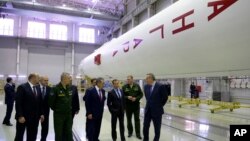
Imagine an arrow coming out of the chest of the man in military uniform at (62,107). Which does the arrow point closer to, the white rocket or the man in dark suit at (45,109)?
the white rocket

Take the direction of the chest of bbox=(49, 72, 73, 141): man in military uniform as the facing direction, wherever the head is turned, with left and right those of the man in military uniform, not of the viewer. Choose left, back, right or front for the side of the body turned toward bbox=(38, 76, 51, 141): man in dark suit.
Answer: back

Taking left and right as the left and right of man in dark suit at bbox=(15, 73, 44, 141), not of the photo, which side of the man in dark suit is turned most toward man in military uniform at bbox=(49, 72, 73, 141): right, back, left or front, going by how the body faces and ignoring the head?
front

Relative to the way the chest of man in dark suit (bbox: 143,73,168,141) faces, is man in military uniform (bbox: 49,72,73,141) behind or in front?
in front
